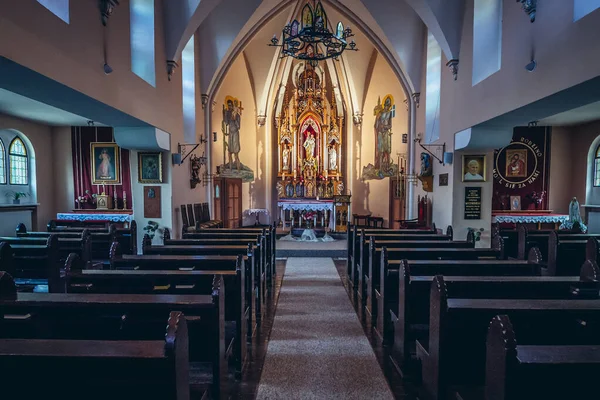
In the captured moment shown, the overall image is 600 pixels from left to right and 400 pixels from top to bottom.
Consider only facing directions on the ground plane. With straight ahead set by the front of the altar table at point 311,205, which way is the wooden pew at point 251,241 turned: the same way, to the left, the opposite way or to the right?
the opposite way

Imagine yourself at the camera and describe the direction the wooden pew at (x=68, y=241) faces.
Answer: facing away from the viewer

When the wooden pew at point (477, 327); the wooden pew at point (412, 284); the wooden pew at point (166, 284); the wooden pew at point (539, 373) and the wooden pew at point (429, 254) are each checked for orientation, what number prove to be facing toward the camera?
0

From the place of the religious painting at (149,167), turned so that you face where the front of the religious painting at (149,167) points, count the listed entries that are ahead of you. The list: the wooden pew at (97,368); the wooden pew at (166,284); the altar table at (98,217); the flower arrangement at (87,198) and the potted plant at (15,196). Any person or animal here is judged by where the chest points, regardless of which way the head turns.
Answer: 2

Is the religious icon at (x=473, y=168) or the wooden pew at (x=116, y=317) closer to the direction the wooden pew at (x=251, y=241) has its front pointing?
the religious icon

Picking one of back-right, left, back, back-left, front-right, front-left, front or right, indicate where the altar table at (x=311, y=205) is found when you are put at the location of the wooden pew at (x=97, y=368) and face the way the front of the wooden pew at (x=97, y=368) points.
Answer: front-right

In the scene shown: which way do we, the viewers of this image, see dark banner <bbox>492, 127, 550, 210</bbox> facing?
facing the viewer

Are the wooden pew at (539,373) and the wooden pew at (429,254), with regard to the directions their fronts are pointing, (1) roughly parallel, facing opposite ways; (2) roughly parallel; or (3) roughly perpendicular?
roughly parallel

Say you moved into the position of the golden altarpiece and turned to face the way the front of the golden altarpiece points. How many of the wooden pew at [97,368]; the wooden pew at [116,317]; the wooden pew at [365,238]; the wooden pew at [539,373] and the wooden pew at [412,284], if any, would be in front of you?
5

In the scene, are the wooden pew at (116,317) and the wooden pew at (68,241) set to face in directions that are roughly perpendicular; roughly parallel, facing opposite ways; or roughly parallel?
roughly parallel

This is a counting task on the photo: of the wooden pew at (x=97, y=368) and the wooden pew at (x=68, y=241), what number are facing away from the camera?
2

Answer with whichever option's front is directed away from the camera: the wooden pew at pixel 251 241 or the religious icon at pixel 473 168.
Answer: the wooden pew

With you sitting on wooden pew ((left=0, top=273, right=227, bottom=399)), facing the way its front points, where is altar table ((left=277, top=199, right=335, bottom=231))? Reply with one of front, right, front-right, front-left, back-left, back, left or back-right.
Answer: front-right

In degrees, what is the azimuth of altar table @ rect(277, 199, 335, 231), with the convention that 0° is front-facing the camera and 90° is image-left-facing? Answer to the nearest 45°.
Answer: approximately 0°

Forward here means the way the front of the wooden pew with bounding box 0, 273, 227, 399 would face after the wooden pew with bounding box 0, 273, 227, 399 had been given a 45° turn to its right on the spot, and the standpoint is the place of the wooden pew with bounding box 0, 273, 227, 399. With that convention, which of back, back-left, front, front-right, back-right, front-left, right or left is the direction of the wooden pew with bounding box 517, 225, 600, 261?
front-right

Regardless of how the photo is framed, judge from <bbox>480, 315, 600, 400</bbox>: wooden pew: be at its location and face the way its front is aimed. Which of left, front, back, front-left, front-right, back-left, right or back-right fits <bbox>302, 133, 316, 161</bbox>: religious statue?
front-left

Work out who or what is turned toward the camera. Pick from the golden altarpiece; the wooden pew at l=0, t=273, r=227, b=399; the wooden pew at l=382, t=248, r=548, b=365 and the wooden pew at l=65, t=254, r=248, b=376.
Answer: the golden altarpiece

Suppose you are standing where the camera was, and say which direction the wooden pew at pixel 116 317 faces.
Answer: facing away from the viewer

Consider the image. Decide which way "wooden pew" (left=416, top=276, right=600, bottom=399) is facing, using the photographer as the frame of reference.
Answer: facing away from the viewer
